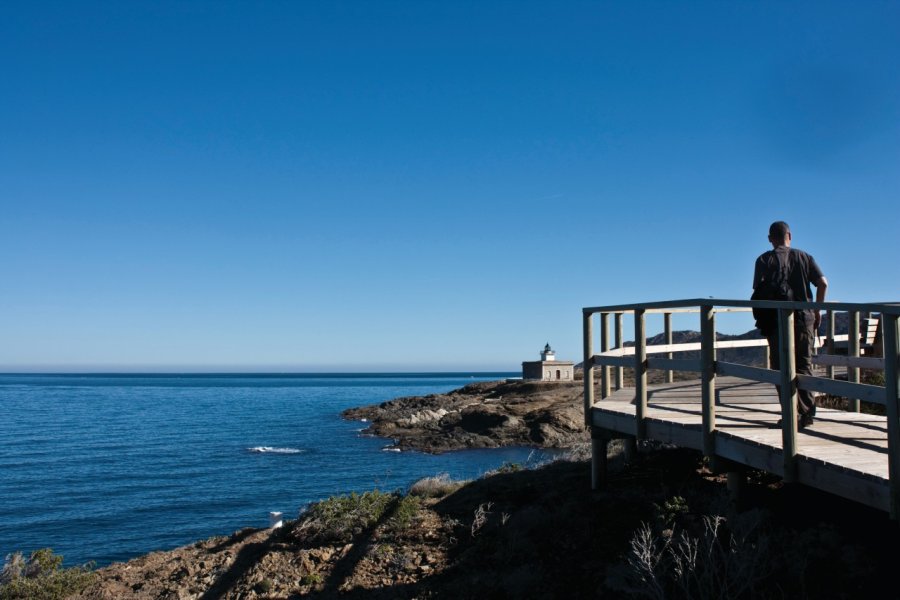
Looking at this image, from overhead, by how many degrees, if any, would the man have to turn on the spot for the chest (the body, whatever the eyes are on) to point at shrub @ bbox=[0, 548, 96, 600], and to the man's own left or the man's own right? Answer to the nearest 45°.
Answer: approximately 90° to the man's own left

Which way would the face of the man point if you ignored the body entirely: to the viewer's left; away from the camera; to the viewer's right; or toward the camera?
away from the camera

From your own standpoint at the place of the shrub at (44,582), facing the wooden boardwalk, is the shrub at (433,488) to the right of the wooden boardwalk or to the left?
left

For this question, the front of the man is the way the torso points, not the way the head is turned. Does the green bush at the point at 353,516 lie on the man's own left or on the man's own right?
on the man's own left

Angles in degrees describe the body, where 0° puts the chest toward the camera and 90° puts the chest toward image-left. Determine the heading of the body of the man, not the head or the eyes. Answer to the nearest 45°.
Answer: approximately 180°

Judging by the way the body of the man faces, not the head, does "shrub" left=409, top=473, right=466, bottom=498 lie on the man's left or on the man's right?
on the man's left
